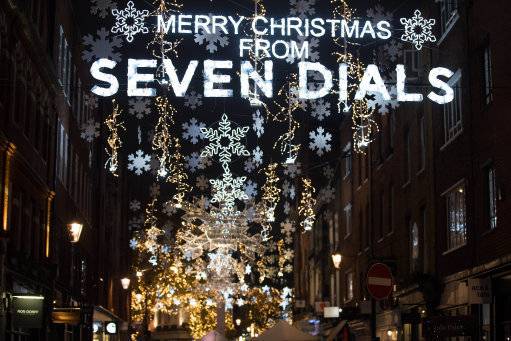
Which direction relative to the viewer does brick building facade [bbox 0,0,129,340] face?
to the viewer's right

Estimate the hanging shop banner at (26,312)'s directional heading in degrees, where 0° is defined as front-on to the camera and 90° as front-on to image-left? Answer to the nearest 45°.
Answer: approximately 0°

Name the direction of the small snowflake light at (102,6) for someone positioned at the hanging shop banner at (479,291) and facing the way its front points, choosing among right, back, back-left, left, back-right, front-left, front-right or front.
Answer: front-right

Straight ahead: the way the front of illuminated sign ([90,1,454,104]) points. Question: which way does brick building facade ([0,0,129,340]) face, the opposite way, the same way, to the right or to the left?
to the left

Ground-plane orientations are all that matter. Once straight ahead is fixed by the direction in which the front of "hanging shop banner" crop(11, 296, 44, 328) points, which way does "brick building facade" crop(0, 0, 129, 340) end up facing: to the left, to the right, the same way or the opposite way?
to the left
